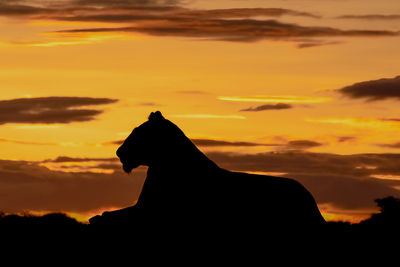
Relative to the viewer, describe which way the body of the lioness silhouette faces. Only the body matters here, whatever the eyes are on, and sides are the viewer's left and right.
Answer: facing to the left of the viewer
